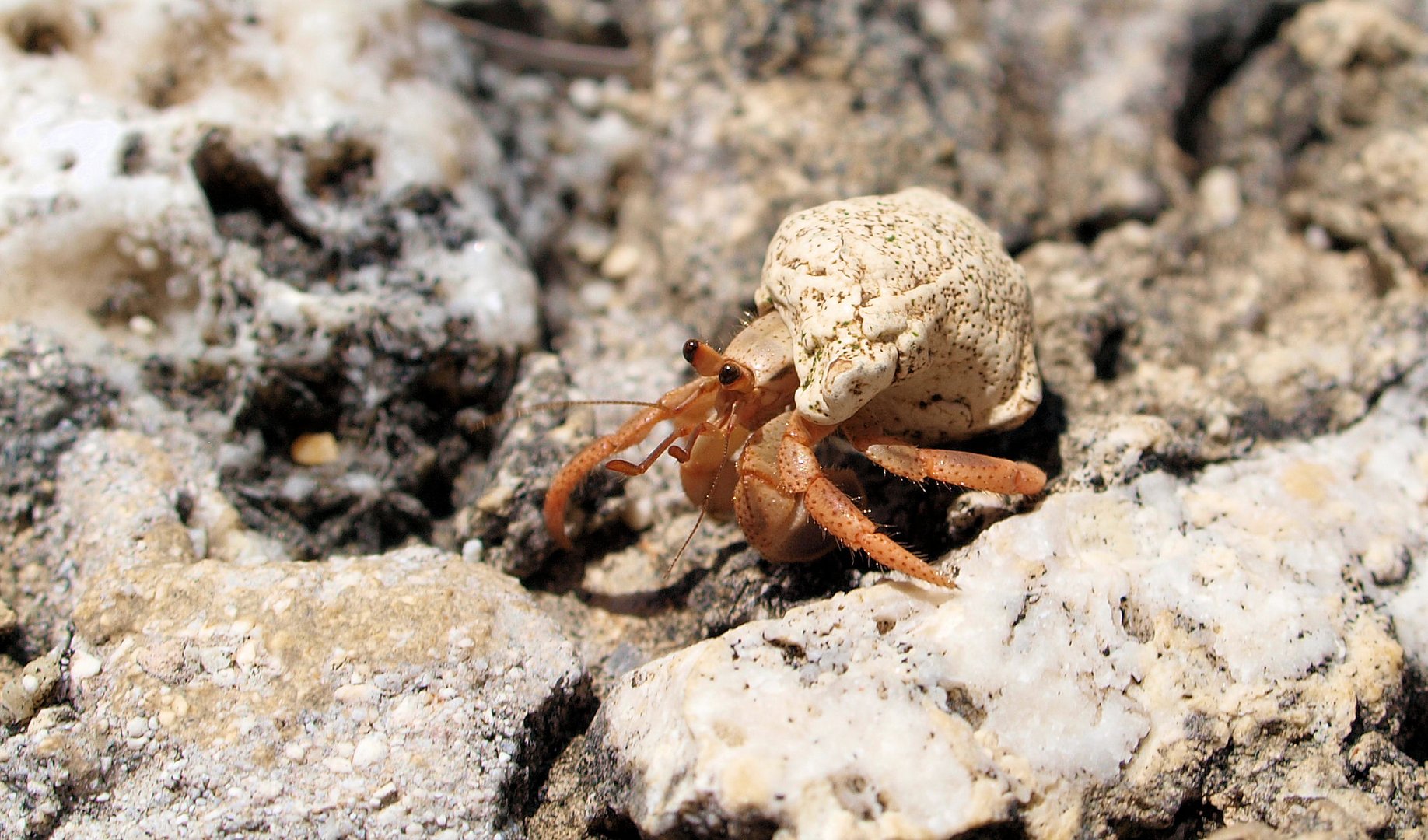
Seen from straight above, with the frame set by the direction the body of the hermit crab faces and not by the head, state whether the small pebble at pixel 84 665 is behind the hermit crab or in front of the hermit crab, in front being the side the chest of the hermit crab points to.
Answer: in front

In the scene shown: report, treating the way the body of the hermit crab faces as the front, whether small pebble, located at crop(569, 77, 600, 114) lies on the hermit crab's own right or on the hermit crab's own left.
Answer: on the hermit crab's own right

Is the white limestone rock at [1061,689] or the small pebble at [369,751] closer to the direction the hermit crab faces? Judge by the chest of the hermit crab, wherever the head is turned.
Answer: the small pebble

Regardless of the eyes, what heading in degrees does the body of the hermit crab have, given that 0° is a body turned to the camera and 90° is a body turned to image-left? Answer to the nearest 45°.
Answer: approximately 45°

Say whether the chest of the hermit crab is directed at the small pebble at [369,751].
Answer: yes

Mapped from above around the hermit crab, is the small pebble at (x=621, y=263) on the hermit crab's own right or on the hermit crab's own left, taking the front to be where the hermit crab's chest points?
on the hermit crab's own right

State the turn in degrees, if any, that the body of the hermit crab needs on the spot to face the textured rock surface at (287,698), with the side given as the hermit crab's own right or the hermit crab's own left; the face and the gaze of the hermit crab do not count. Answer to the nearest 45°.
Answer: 0° — it already faces it
